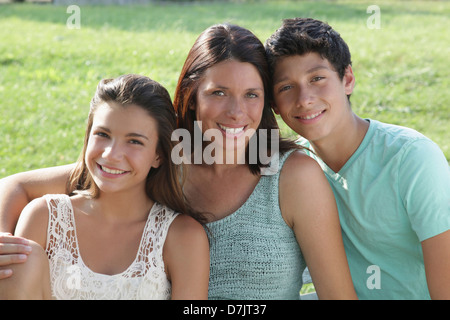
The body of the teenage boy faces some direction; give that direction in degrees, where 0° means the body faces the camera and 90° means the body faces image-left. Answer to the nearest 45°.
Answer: approximately 45°
